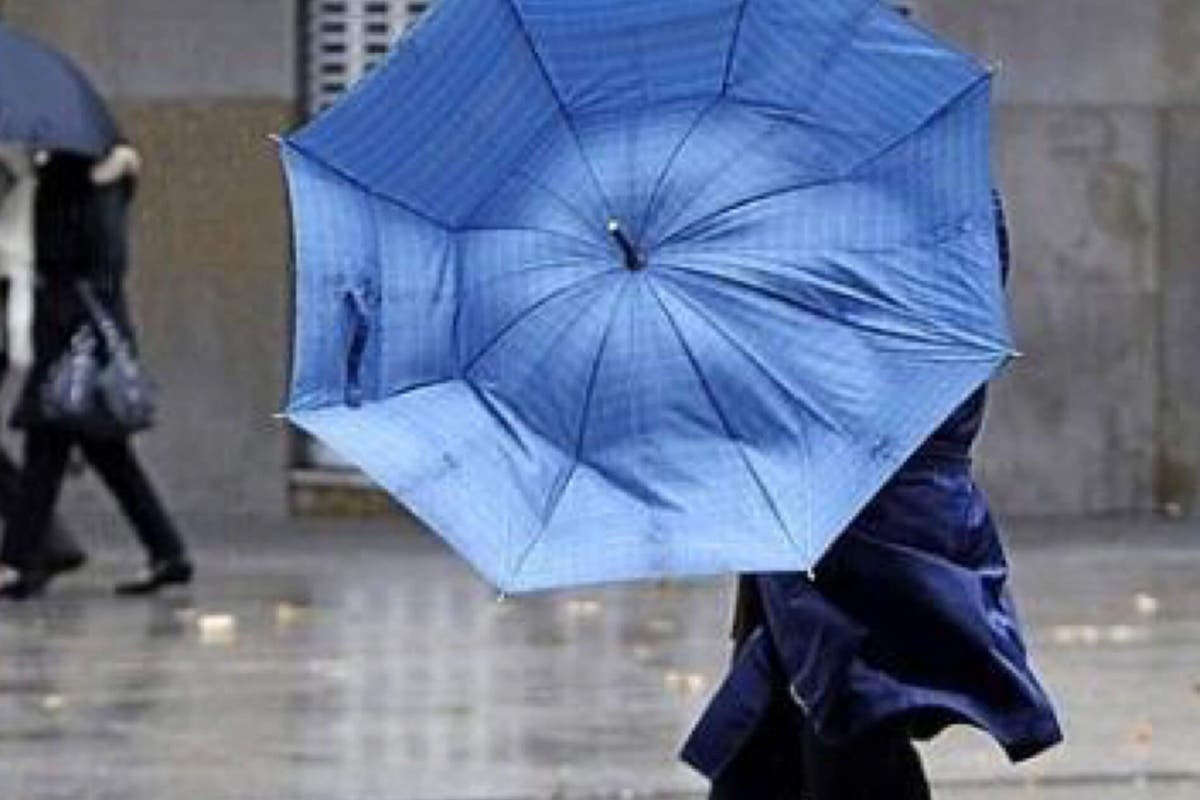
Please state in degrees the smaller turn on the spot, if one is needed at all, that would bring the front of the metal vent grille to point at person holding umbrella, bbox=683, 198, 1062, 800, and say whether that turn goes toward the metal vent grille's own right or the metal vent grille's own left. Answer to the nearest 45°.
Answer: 0° — it already faces them

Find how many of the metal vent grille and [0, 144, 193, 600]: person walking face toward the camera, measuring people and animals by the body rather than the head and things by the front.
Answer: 1

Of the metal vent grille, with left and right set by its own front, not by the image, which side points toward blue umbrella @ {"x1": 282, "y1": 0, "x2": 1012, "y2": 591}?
front

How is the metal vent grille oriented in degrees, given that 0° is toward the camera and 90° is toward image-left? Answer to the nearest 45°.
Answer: approximately 0°

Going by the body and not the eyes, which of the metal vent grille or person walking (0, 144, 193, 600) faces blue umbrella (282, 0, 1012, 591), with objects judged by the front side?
the metal vent grille

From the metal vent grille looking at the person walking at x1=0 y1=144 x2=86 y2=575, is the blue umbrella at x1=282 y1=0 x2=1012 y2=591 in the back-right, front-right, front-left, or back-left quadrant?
front-left

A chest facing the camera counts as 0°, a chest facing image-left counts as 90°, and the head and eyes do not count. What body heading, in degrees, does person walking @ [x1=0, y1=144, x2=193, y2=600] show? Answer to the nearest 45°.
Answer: approximately 90°

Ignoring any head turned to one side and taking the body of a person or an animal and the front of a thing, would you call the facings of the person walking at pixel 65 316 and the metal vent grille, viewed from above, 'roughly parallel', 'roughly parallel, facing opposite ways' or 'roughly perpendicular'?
roughly perpendicular
